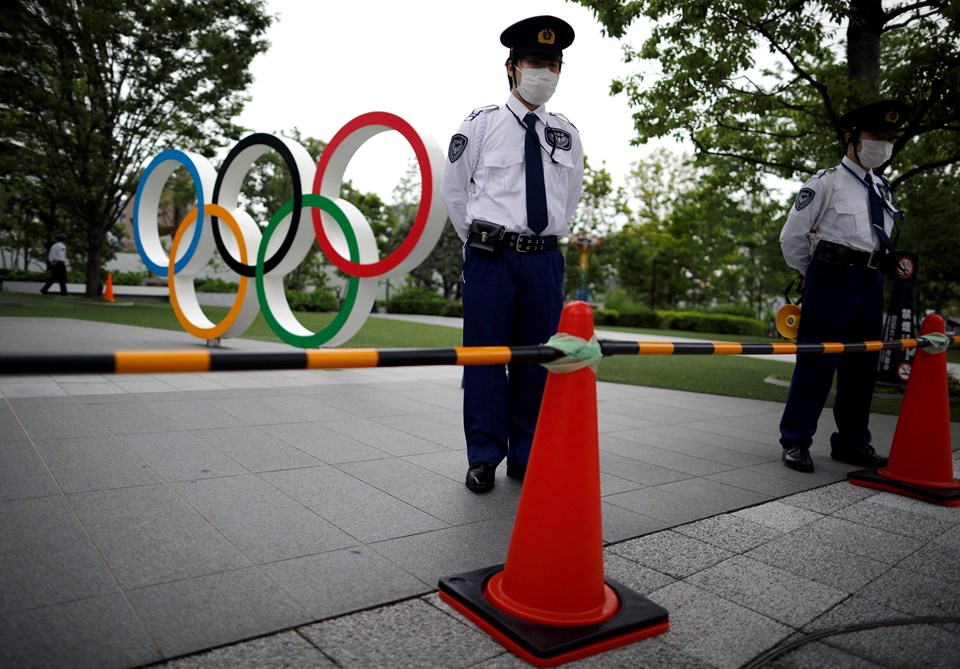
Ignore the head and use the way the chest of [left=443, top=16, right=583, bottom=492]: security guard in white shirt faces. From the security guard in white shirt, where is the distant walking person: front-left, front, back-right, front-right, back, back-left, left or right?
back

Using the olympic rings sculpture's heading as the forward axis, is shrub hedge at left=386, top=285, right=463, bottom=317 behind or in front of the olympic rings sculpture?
behind

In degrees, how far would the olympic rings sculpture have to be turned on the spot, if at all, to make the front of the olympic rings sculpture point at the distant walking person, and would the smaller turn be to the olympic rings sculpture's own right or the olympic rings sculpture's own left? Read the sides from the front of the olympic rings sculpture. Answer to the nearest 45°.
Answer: approximately 90° to the olympic rings sculpture's own right

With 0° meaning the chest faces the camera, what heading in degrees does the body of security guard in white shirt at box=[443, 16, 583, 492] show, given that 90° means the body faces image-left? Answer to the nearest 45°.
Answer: approximately 315°

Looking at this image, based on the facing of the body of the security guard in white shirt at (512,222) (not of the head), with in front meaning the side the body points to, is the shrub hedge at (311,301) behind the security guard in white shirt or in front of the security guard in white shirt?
behind

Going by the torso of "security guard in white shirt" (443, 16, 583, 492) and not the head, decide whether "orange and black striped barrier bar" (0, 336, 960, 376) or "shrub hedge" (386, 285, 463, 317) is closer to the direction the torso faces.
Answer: the orange and black striped barrier bar

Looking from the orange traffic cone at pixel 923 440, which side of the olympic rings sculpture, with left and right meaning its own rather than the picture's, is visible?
left

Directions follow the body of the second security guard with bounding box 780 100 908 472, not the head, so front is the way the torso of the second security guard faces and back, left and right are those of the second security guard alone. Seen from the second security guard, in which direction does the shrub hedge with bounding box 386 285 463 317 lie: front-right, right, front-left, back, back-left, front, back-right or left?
back
